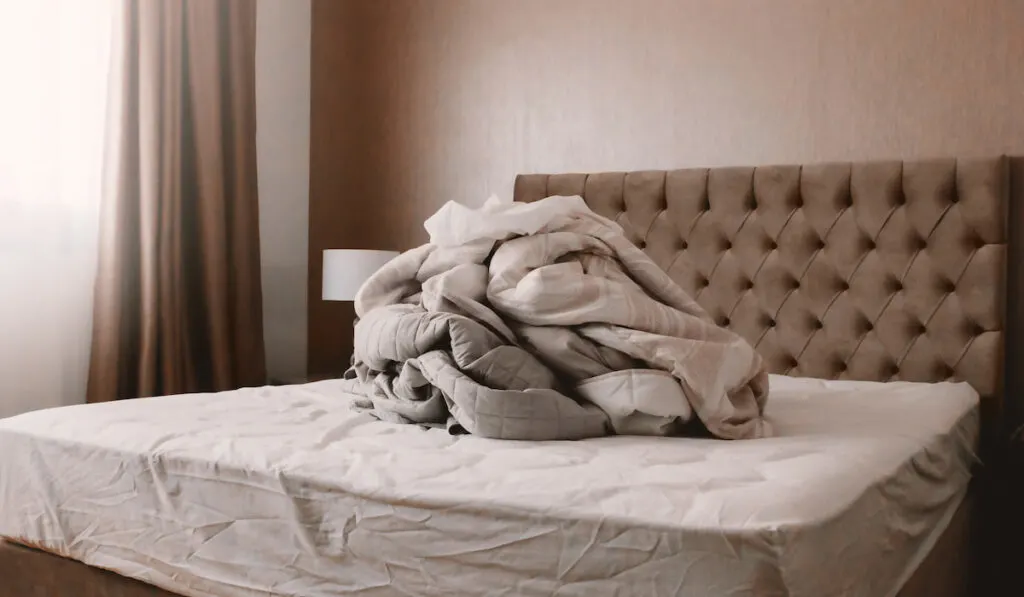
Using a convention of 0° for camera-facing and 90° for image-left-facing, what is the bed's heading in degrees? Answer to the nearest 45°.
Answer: approximately 45°

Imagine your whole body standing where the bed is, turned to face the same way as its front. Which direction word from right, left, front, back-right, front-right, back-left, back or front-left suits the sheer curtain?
right

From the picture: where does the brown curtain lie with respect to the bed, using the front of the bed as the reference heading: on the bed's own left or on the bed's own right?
on the bed's own right
